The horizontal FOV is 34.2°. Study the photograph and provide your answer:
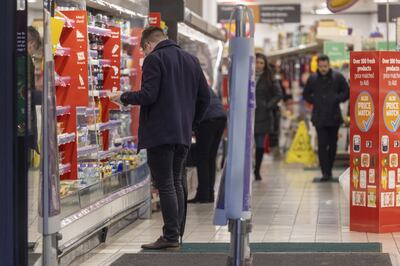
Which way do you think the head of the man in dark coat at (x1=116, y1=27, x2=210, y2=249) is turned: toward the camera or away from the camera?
away from the camera

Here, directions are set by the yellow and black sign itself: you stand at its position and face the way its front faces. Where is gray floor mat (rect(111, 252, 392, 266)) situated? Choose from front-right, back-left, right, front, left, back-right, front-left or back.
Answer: front

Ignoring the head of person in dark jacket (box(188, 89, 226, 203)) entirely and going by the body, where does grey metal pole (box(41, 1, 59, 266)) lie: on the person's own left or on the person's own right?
on the person's own left

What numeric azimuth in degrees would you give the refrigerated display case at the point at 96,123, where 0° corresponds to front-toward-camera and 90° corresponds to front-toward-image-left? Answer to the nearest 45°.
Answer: approximately 315°
